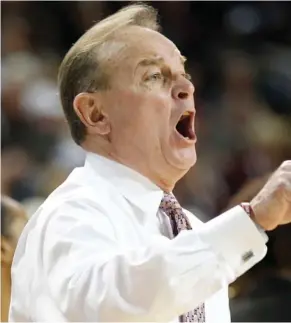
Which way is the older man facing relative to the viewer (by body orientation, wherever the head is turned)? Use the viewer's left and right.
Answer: facing the viewer and to the right of the viewer

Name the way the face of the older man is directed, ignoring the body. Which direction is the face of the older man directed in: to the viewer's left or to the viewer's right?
to the viewer's right

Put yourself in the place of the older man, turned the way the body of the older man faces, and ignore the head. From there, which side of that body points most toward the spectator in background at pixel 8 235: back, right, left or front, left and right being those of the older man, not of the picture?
back
